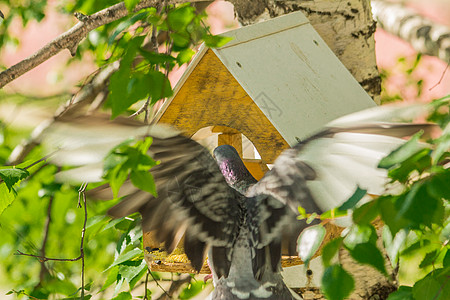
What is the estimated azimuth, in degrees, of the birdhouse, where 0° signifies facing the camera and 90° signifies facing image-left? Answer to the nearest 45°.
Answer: approximately 45°

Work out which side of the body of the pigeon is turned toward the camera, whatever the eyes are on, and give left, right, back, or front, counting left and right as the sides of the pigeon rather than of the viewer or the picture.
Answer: back
